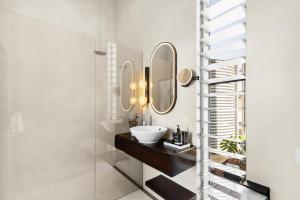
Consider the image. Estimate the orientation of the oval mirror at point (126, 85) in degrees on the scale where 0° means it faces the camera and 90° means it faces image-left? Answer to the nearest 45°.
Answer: approximately 45°

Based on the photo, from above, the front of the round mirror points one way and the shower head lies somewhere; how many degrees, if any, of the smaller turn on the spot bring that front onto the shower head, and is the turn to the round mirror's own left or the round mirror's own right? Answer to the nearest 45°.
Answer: approximately 45° to the round mirror's own right

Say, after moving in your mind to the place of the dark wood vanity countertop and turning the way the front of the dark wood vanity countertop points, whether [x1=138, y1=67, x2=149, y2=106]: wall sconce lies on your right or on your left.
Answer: on your right

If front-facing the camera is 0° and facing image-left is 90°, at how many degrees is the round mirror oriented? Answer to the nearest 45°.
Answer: approximately 45°

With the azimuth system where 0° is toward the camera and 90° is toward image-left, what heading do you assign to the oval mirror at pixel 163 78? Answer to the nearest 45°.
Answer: approximately 45°
